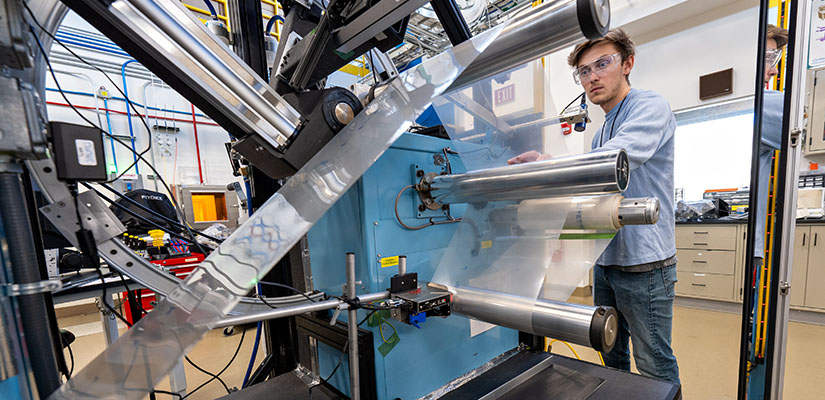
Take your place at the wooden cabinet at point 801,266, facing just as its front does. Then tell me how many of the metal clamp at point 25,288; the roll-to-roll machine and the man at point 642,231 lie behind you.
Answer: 0

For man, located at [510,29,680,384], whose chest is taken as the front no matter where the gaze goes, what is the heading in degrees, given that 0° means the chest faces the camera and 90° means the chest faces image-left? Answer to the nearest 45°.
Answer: approximately 45°

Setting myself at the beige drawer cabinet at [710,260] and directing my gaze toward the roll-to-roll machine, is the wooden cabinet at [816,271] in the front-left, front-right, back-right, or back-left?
back-left

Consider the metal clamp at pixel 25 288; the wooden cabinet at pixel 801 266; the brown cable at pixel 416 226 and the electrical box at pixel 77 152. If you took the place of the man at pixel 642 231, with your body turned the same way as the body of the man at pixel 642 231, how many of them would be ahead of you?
3

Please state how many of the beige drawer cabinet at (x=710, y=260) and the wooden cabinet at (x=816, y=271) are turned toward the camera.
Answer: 2

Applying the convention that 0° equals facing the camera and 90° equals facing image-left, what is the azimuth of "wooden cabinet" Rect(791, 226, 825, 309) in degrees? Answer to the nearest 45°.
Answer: approximately 0°

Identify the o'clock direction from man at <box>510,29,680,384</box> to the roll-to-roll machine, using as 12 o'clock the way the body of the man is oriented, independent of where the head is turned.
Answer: The roll-to-roll machine is roughly at 12 o'clock from the man.

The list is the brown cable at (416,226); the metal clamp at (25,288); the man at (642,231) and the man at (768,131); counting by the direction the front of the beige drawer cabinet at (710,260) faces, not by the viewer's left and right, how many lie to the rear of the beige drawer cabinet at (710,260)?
0

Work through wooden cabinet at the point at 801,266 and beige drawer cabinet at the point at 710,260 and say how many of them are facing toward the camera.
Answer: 2

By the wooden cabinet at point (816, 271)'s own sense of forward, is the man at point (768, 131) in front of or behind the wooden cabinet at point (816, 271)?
in front

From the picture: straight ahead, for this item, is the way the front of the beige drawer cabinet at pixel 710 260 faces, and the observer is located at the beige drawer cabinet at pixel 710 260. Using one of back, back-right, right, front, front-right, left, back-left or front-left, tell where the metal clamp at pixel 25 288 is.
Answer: front

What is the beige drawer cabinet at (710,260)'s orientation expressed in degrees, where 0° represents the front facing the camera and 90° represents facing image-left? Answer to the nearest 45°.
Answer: approximately 0°

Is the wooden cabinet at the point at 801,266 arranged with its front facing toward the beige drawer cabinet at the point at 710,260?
no

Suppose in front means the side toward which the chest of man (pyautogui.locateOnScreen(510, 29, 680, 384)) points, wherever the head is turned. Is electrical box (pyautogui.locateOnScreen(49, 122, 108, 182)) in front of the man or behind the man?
in front
